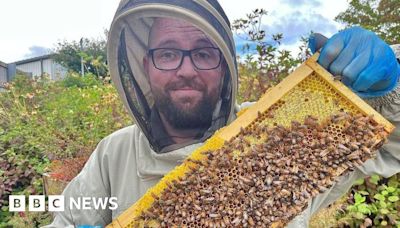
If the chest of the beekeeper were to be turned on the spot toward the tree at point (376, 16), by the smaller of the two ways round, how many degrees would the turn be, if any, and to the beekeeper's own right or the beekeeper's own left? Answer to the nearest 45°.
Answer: approximately 135° to the beekeeper's own left

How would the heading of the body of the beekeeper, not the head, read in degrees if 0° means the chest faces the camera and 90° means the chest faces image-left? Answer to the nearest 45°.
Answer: approximately 0°
